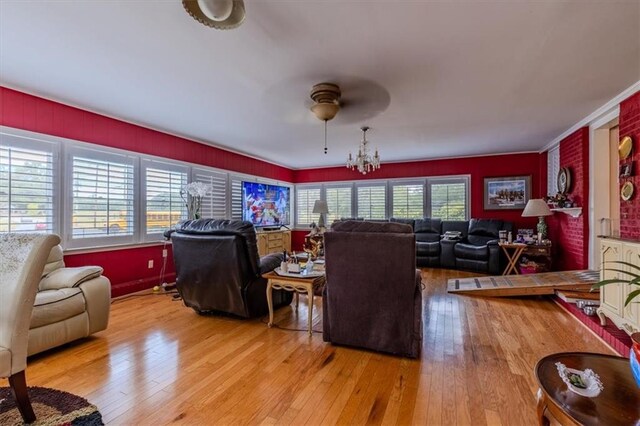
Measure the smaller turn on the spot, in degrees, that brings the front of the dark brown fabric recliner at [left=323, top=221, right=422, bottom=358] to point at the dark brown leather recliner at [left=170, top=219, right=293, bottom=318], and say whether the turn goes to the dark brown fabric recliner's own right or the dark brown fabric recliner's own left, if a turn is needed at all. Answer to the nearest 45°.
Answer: approximately 90° to the dark brown fabric recliner's own left

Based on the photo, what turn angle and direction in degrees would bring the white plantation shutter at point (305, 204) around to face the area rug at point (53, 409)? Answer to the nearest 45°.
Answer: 0° — it already faces it

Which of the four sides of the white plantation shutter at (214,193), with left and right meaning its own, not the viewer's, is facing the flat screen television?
left

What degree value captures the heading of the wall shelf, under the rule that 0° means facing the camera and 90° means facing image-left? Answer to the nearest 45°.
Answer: approximately 90°

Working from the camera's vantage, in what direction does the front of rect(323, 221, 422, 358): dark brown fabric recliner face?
facing away from the viewer

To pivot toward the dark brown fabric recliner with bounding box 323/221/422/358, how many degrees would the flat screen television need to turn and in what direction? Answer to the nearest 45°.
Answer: approximately 45° to its right

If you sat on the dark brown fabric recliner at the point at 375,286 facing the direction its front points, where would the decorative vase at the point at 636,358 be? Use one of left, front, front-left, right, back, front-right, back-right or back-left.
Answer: back-right
